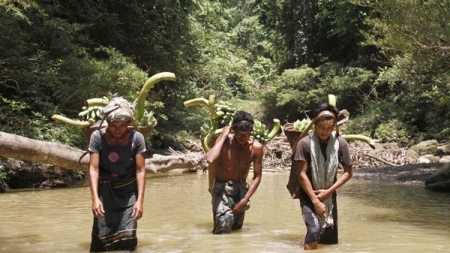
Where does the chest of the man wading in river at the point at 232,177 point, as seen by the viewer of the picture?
toward the camera

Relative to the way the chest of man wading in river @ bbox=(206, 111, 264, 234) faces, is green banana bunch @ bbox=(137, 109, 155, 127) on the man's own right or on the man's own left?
on the man's own right

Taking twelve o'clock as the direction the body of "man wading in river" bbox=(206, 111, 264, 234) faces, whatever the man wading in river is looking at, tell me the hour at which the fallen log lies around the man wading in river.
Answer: The fallen log is roughly at 5 o'clock from the man wading in river.

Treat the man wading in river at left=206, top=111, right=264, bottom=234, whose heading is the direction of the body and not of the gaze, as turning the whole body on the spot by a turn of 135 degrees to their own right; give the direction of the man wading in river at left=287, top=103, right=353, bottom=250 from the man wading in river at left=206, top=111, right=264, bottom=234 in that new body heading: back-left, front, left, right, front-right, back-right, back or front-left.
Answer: back
